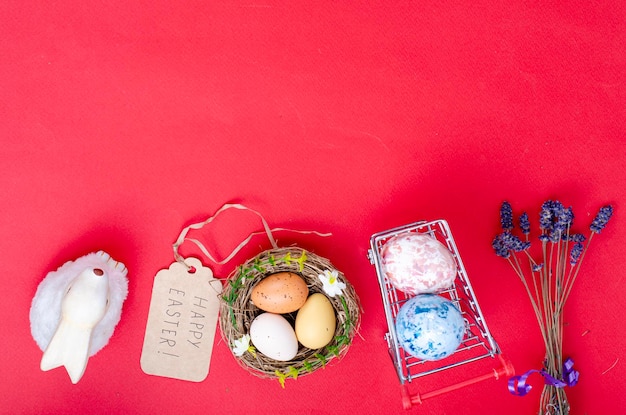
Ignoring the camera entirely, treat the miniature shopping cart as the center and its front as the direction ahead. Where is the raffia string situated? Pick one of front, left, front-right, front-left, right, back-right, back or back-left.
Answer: left

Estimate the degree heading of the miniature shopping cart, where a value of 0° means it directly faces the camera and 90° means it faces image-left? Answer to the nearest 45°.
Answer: approximately 180°

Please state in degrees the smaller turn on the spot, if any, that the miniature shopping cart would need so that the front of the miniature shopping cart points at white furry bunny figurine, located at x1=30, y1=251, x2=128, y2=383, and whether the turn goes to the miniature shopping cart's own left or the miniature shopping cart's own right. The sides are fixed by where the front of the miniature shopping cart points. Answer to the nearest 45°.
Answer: approximately 90° to the miniature shopping cart's own left
